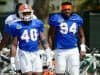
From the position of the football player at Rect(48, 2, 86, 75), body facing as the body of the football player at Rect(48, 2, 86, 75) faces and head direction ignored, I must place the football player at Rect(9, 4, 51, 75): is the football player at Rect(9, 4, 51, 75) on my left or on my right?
on my right

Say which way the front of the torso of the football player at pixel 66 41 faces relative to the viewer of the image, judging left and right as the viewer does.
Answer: facing the viewer

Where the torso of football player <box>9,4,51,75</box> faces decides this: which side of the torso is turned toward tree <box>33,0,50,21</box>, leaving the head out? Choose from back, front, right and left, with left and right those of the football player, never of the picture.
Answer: back

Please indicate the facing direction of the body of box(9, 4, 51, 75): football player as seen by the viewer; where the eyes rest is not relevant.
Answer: toward the camera

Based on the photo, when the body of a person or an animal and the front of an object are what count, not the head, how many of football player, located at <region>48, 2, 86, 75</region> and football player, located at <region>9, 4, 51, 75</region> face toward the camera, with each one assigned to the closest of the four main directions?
2

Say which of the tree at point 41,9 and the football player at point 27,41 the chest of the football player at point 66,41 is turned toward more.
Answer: the football player

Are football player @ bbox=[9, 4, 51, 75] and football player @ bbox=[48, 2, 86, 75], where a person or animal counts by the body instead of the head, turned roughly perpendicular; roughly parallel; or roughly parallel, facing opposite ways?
roughly parallel

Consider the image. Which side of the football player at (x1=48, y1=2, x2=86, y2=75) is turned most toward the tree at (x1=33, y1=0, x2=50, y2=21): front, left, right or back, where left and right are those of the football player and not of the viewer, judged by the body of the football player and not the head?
back

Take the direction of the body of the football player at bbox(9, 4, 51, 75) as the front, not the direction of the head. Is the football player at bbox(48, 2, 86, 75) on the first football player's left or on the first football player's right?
on the first football player's left
